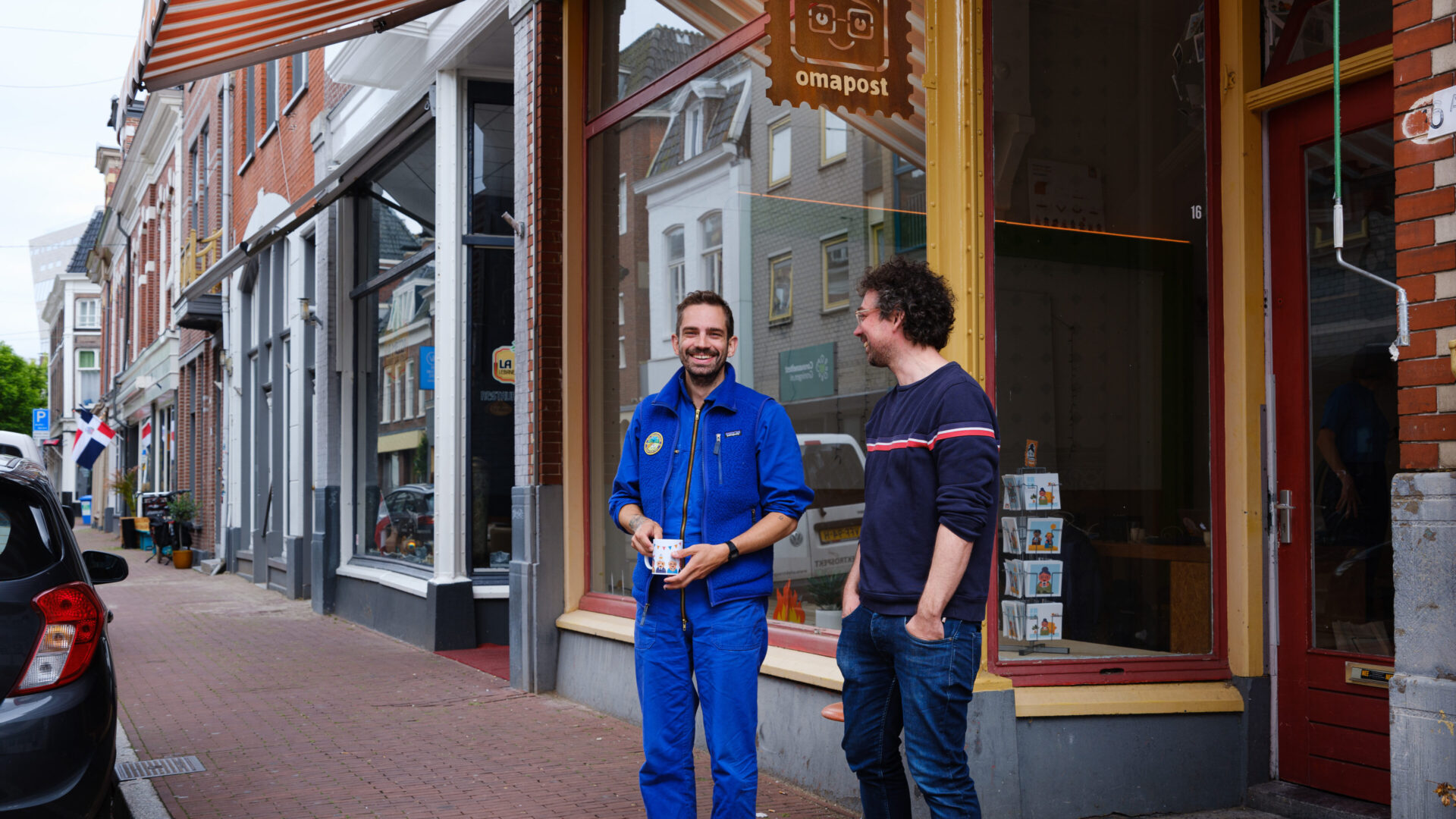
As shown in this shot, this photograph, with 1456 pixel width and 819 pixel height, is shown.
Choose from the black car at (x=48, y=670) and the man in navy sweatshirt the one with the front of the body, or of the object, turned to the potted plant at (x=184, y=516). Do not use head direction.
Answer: the black car

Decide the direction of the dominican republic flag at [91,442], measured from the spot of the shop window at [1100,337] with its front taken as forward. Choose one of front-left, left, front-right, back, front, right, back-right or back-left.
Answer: back-right

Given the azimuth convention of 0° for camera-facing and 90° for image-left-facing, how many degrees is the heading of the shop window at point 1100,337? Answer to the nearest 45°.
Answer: approximately 0°

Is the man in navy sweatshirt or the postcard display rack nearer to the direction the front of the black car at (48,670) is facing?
the postcard display rack

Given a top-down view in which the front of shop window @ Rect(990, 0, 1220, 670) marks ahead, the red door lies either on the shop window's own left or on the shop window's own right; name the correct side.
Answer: on the shop window's own left

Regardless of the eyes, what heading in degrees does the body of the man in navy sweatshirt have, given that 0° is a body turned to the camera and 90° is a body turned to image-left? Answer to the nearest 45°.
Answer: approximately 45°

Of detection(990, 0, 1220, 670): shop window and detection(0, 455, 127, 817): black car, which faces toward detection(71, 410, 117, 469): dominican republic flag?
the black car

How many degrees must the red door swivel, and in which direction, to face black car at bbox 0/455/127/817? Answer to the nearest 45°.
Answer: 0° — it already faces it

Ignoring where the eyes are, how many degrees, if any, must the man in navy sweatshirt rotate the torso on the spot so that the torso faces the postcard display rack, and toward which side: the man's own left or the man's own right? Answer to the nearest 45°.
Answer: approximately 135° to the man's own right

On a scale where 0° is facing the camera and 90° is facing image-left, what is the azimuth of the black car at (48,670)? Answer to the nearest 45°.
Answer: approximately 180°

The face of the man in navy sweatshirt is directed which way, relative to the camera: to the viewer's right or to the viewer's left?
to the viewer's left

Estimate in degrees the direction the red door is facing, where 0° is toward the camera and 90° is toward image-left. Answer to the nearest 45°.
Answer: approximately 45°
